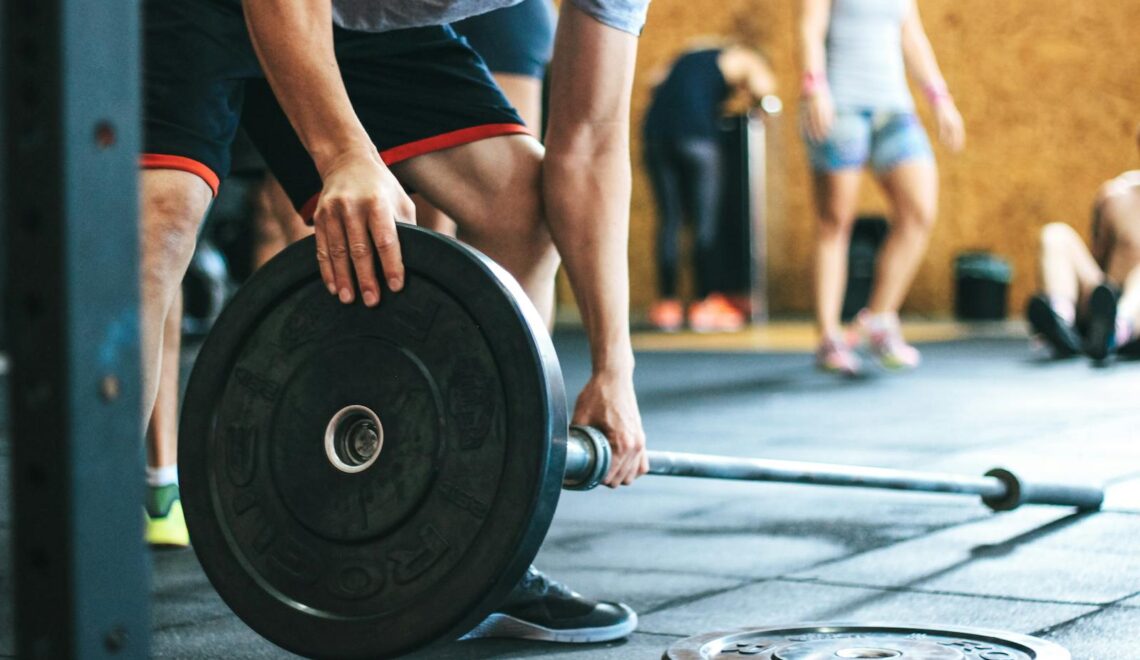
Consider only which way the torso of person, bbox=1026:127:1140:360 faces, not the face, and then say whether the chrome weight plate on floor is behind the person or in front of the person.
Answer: in front

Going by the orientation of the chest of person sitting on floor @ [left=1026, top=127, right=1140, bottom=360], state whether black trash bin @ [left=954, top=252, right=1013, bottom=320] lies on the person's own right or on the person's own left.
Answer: on the person's own right

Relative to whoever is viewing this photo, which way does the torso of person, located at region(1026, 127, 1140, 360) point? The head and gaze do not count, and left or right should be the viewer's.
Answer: facing the viewer and to the left of the viewer

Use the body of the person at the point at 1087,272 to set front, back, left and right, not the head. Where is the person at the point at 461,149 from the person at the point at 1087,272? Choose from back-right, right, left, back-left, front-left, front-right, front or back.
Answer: front-left

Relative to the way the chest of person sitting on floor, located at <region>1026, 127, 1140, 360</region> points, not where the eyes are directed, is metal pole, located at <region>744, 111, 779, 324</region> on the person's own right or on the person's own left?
on the person's own right

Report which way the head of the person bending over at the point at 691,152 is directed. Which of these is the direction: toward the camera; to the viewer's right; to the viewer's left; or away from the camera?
to the viewer's right

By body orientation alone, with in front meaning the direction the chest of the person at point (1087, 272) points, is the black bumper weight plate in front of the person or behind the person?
in front
